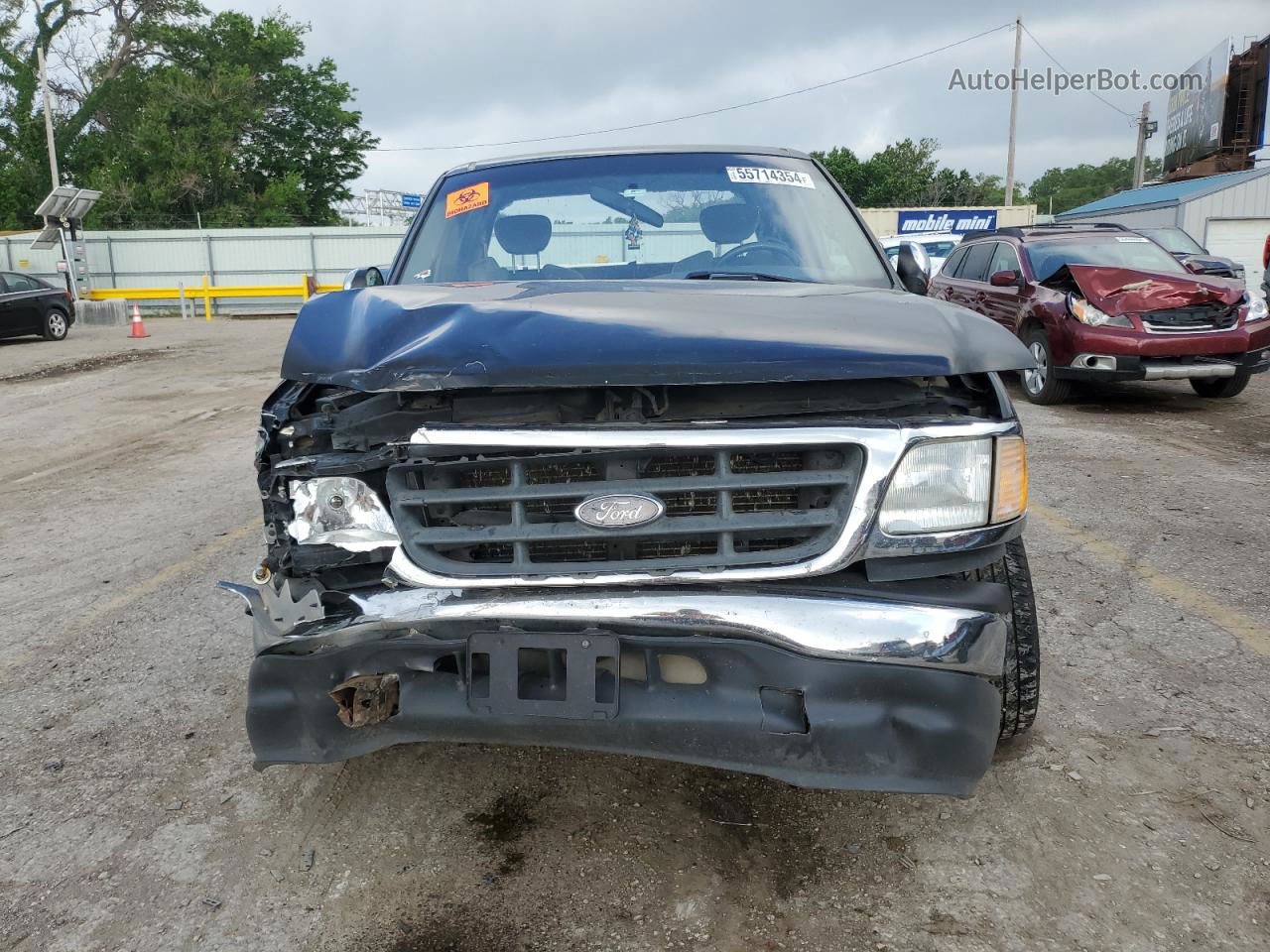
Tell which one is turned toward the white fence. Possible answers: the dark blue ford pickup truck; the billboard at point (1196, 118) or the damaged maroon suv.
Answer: the billboard

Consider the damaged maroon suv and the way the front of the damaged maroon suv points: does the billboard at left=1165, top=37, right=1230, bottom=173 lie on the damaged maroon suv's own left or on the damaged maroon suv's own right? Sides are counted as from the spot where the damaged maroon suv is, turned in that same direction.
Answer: on the damaged maroon suv's own left

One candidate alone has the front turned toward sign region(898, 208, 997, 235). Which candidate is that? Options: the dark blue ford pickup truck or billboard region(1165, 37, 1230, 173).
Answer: billboard region(1165, 37, 1230, 173)

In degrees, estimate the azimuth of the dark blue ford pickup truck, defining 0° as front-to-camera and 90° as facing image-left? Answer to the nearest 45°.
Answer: approximately 0°

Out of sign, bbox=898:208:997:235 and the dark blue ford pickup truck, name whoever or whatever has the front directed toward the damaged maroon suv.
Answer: the sign

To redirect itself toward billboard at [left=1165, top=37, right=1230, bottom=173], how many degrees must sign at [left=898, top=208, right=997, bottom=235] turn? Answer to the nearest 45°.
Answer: approximately 135° to its left

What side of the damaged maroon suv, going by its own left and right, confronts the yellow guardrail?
back

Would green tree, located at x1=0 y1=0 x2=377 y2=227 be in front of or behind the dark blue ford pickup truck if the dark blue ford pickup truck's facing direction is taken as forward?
behind

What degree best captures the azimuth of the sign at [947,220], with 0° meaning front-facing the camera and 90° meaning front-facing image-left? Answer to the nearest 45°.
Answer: approximately 0°

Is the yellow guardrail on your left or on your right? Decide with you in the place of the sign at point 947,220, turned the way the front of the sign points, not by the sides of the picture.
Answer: on your right

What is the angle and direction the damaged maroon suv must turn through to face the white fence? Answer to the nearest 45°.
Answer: approximately 180°

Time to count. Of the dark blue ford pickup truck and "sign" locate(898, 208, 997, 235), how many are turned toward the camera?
2

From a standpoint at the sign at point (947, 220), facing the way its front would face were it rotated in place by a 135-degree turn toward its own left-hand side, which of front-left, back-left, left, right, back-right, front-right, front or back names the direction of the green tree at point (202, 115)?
back-left
